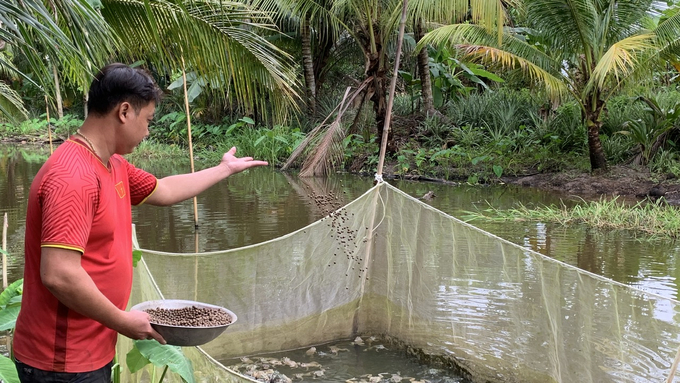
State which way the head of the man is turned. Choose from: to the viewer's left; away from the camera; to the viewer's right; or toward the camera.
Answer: to the viewer's right

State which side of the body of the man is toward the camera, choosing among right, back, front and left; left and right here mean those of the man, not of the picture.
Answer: right

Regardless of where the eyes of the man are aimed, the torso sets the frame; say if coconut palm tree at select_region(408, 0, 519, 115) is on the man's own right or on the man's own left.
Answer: on the man's own left

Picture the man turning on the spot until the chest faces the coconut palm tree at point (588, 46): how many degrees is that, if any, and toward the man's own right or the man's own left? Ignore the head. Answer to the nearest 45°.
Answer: approximately 45° to the man's own left
